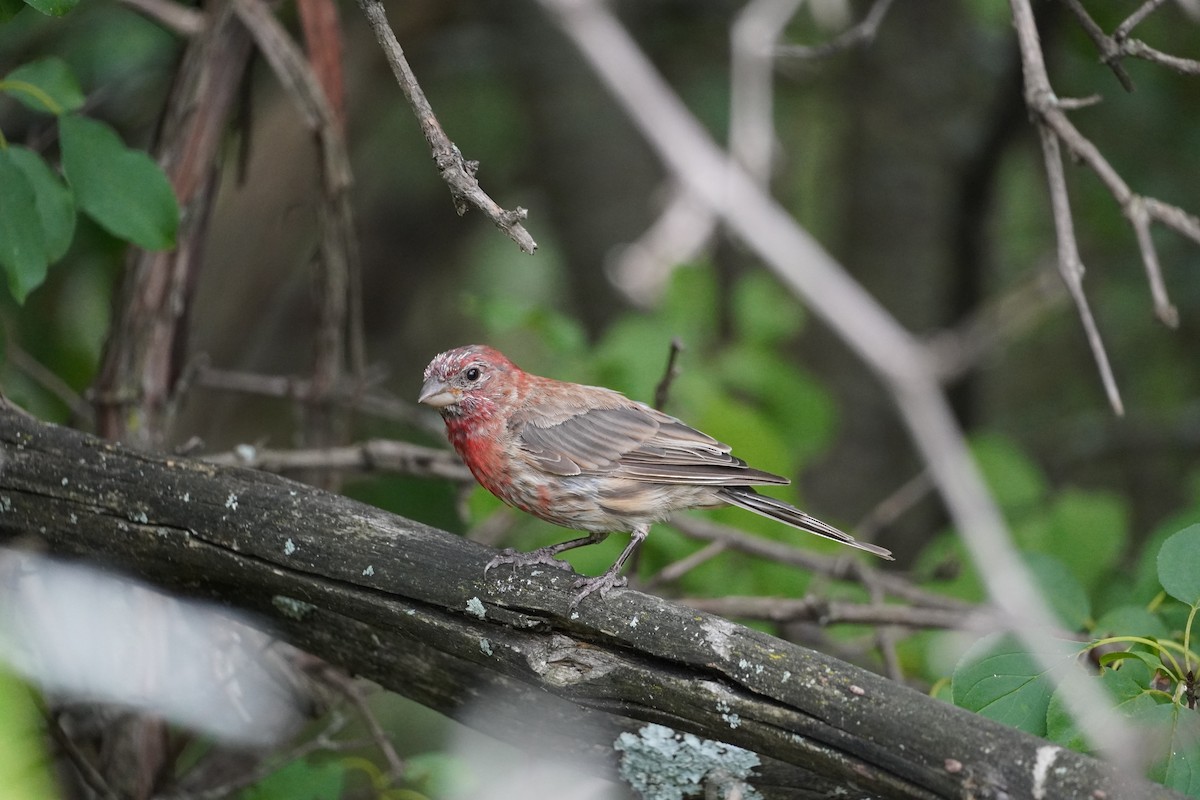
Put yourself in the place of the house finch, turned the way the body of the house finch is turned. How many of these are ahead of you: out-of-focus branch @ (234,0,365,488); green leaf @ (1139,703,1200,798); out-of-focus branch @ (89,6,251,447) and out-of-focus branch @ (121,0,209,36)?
3

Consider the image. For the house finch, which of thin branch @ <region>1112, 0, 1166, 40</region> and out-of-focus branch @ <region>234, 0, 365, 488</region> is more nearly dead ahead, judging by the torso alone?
the out-of-focus branch

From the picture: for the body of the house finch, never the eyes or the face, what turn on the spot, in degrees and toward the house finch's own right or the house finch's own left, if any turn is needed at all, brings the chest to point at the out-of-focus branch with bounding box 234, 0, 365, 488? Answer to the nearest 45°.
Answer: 0° — it already faces it

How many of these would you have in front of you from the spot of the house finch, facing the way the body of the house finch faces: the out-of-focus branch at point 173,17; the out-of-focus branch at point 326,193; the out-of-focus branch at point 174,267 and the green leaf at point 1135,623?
3

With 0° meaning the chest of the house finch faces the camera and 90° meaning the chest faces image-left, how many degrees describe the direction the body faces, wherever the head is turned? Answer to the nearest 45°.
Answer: approximately 90°

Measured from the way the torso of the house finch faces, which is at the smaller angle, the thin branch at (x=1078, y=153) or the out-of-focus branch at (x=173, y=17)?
the out-of-focus branch

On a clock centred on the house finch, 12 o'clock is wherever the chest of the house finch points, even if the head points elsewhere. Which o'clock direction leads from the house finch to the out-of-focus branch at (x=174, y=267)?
The out-of-focus branch is roughly at 2 o'clock from the house finch.

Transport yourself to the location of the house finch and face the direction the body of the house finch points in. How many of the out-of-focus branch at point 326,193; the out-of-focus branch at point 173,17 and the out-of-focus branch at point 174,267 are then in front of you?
3

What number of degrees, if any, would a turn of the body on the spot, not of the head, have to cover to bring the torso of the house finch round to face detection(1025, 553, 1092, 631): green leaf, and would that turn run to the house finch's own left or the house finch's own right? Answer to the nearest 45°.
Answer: approximately 180°
